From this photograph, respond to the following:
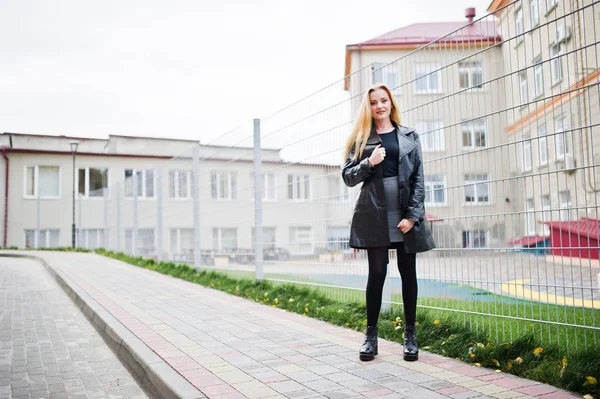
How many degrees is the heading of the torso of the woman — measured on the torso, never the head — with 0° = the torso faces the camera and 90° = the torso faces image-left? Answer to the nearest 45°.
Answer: approximately 0°

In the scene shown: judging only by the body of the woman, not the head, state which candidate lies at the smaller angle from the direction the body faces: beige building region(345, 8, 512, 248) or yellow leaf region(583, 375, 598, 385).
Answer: the yellow leaf

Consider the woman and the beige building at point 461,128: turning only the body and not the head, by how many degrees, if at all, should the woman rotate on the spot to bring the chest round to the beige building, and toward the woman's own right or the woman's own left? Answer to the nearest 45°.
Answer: approximately 135° to the woman's own left

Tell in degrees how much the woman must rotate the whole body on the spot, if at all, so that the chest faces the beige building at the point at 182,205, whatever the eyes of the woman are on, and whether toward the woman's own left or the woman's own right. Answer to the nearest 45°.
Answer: approximately 135° to the woman's own right

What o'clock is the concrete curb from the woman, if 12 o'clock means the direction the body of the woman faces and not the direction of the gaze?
The concrete curb is roughly at 3 o'clock from the woman.

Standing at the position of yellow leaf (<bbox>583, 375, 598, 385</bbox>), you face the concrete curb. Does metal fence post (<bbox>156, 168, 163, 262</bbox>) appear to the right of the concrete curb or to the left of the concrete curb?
right

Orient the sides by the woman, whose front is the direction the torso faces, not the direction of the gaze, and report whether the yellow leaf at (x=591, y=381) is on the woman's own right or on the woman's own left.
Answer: on the woman's own left
